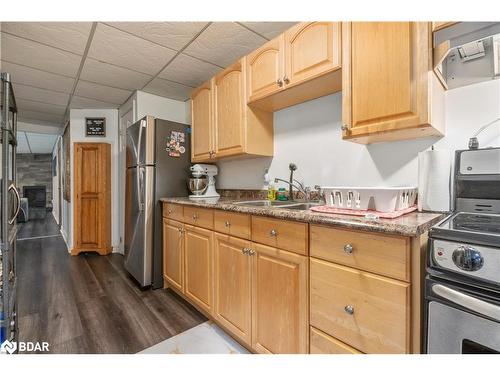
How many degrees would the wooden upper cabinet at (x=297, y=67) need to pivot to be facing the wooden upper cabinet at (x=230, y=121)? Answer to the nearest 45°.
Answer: approximately 90° to its right

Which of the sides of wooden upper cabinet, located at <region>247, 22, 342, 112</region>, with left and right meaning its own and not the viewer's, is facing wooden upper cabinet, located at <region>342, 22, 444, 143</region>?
left

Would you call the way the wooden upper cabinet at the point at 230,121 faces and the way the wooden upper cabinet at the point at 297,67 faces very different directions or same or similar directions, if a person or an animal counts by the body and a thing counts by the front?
same or similar directions

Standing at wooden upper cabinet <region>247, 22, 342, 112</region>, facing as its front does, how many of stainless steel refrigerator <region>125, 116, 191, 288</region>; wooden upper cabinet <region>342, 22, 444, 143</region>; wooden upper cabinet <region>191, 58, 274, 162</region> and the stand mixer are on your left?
1

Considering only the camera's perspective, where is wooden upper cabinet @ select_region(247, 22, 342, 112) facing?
facing the viewer and to the left of the viewer

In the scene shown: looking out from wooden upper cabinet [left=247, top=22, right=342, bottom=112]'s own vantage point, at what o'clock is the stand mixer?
The stand mixer is roughly at 3 o'clock from the wooden upper cabinet.

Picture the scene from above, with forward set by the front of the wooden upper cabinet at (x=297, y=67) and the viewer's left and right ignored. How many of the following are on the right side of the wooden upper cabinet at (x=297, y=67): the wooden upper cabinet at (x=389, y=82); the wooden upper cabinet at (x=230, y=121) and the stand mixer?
2

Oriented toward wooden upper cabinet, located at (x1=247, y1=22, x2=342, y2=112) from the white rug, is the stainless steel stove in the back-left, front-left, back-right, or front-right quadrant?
front-right

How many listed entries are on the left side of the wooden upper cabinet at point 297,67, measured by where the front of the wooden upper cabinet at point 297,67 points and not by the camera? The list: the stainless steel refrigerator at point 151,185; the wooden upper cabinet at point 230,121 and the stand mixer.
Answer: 0

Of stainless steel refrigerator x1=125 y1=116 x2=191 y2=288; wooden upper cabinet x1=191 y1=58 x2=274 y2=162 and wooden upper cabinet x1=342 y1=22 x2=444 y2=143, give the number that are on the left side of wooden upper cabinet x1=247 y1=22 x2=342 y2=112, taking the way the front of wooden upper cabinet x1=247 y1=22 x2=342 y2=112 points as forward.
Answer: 1

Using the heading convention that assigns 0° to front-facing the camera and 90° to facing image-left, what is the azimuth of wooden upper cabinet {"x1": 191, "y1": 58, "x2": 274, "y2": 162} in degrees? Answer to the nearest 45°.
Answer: approximately 45°

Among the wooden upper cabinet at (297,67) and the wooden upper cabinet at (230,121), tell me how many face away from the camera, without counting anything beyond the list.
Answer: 0
